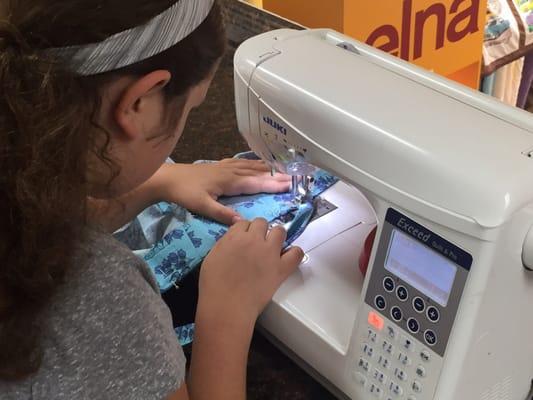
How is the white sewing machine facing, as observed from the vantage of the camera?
facing the viewer and to the left of the viewer

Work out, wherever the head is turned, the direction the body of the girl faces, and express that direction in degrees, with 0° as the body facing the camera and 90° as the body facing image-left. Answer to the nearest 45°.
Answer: approximately 225°

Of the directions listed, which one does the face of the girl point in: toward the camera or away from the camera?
away from the camera

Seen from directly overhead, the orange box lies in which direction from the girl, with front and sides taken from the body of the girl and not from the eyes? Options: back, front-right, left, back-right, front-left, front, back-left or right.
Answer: front

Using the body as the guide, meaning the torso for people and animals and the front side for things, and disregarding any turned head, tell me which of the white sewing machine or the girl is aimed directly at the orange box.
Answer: the girl

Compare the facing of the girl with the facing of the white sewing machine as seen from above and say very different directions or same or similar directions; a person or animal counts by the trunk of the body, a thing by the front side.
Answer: very different directions

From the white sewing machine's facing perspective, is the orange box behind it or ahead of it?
behind
